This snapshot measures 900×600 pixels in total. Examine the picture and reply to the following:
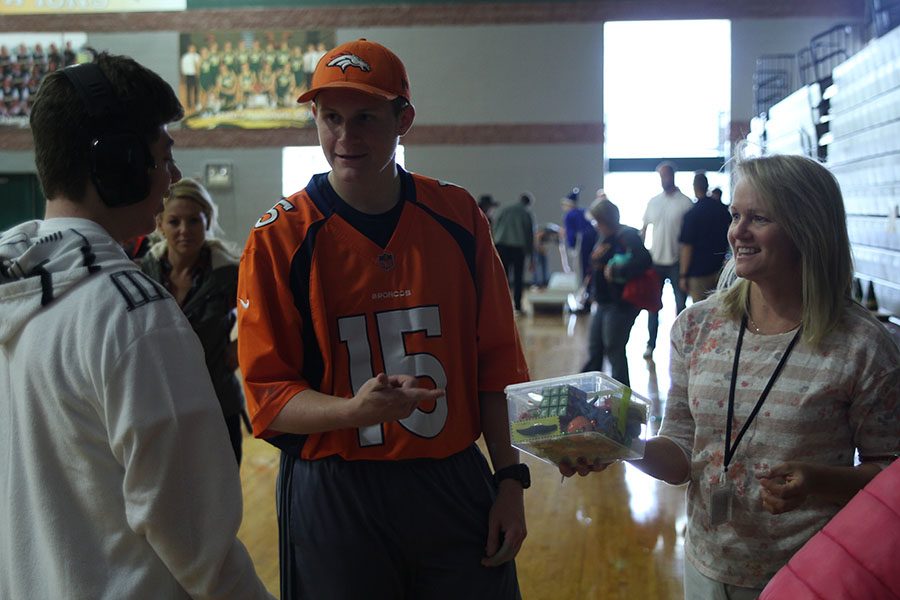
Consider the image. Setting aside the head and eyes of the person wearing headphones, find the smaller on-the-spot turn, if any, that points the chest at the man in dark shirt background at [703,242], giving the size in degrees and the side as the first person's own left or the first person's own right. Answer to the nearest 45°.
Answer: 0° — they already face them

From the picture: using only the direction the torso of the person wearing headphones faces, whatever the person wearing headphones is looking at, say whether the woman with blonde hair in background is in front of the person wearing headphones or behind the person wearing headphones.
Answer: in front

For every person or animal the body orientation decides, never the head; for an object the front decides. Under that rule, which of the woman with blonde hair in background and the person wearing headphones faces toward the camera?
the woman with blonde hair in background

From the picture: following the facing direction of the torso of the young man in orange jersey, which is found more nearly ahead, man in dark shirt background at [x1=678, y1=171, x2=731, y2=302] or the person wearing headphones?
the person wearing headphones

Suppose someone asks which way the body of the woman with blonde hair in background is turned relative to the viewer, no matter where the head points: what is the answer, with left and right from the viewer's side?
facing the viewer

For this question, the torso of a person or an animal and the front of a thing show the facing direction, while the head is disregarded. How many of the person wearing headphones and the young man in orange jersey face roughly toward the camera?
1

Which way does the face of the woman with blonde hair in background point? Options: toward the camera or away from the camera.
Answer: toward the camera

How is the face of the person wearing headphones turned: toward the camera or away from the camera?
away from the camera

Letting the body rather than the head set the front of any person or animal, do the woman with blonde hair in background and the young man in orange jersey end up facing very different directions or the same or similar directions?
same or similar directions

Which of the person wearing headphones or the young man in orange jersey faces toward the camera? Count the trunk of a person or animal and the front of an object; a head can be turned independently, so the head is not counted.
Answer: the young man in orange jersey

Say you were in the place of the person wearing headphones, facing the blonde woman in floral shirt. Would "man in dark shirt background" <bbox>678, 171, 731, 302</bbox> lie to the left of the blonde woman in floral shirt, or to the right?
left

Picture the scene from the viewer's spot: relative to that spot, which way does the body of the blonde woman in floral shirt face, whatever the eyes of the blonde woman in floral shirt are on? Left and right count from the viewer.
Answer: facing the viewer and to the left of the viewer

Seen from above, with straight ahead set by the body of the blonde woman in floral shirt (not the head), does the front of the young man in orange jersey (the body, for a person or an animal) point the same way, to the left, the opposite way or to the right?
to the left

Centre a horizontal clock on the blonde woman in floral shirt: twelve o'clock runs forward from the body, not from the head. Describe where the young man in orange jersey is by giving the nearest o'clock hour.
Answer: The young man in orange jersey is roughly at 1 o'clock from the blonde woman in floral shirt.

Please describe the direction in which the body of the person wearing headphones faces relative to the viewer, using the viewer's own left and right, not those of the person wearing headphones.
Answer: facing away from the viewer and to the right of the viewer

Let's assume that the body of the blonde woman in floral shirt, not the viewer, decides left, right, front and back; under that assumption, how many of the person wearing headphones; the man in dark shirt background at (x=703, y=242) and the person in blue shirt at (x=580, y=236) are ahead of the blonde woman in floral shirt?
1
